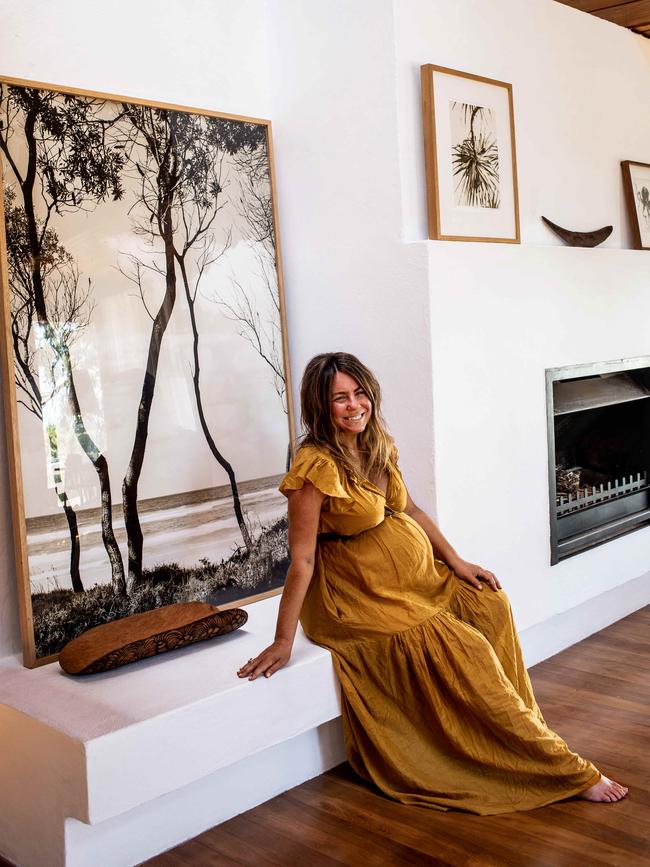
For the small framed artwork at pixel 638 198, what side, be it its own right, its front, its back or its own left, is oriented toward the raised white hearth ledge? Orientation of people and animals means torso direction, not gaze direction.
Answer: right

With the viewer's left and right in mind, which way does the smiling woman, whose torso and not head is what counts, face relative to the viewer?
facing the viewer and to the right of the viewer

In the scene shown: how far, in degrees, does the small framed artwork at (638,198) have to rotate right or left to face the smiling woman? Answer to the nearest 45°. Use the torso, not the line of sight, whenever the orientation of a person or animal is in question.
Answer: approximately 45° to its right

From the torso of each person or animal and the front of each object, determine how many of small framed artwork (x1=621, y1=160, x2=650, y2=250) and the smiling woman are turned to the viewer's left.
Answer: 0

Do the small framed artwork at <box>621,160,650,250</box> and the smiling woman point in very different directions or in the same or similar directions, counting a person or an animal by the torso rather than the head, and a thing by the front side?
same or similar directions
